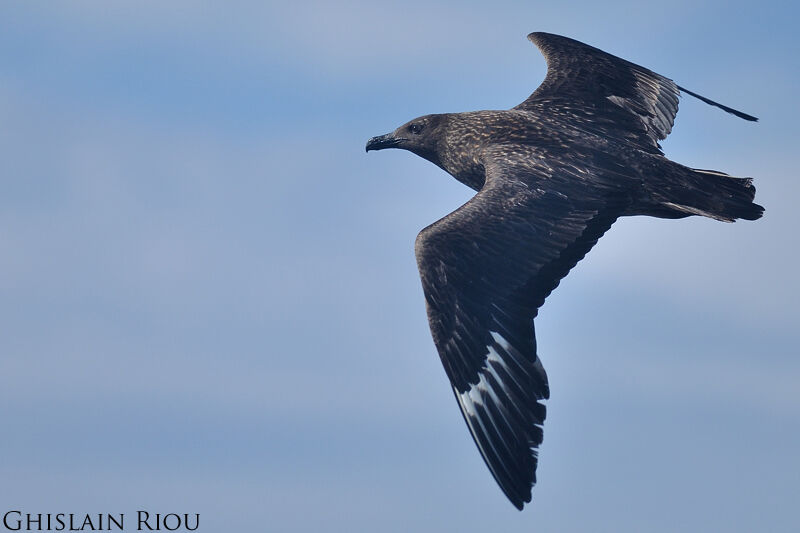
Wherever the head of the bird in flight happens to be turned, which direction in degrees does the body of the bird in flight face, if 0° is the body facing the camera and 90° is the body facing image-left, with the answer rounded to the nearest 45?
approximately 90°
